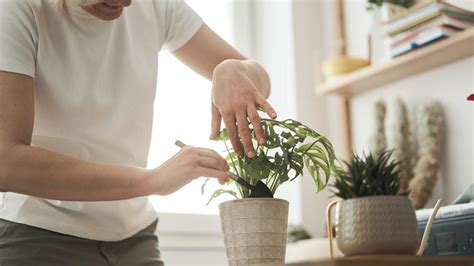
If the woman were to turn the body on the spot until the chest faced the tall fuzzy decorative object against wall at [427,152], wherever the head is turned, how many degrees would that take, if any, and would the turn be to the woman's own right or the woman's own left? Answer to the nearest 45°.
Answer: approximately 90° to the woman's own left

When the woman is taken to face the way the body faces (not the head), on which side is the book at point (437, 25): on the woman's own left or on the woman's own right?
on the woman's own left

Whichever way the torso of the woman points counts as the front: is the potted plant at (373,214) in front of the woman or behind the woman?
in front

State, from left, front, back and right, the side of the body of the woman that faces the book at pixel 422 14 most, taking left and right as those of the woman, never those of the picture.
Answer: left

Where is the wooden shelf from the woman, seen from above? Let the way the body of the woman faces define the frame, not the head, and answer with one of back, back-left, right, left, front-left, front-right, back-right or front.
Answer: left

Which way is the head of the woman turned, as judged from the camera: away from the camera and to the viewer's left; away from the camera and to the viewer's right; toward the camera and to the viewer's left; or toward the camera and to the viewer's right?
toward the camera and to the viewer's right

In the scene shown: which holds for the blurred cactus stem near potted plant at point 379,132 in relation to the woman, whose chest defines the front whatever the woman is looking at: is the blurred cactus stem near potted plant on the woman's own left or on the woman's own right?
on the woman's own left

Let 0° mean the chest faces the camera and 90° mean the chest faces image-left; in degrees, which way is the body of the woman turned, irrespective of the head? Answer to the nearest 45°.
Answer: approximately 315°
